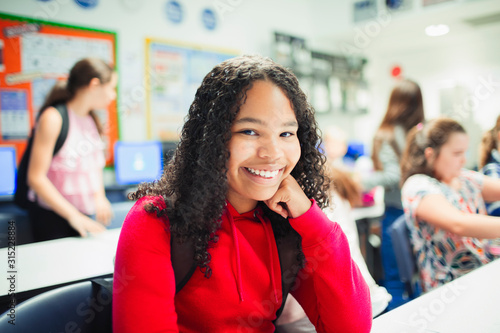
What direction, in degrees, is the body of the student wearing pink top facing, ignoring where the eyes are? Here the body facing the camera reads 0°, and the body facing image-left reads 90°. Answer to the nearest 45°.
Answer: approximately 315°

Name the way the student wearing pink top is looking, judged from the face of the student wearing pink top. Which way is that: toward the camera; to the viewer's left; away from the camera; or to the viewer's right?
to the viewer's right

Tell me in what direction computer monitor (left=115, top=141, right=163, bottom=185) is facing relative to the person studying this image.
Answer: facing the viewer and to the right of the viewer

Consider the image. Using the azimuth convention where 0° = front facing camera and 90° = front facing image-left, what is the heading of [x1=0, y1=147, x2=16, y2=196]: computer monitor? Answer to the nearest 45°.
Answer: approximately 0°

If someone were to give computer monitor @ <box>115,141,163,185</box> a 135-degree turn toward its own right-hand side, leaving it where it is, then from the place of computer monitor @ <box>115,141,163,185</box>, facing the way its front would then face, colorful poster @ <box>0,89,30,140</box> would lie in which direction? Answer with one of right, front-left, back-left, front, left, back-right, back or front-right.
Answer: front

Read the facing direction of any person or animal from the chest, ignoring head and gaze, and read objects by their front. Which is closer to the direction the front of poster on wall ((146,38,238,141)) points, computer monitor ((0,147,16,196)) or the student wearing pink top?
the student wearing pink top

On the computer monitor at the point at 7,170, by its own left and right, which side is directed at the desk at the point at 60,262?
front

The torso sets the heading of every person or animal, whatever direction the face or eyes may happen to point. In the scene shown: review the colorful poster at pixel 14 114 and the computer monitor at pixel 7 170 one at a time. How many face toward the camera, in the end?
2

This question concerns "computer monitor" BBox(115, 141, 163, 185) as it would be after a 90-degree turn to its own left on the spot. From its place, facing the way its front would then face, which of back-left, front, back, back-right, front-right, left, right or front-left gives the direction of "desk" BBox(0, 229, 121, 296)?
back-right

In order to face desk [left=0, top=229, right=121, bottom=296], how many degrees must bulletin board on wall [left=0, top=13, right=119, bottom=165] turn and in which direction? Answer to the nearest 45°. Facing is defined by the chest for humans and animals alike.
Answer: approximately 45° to its right
